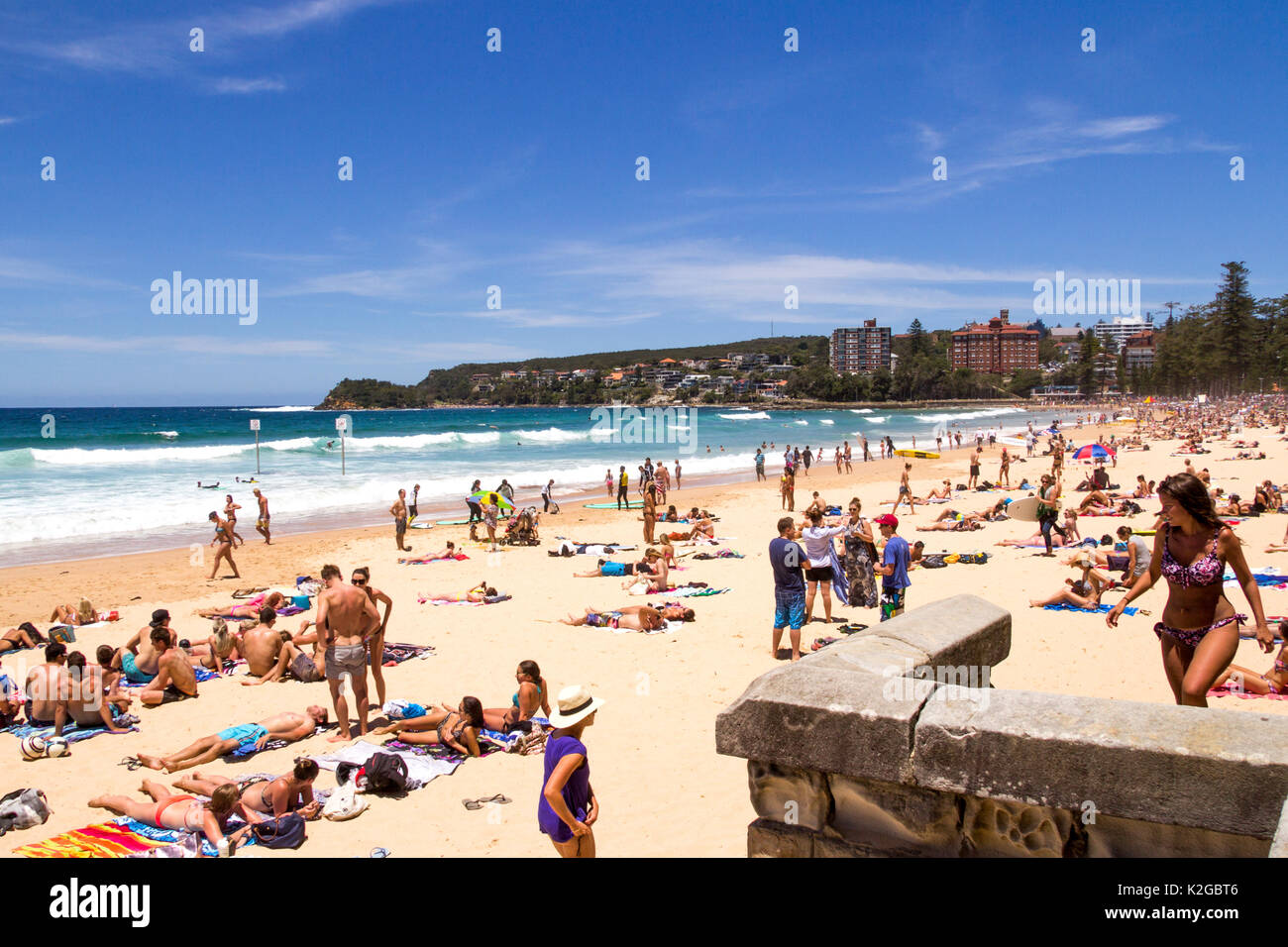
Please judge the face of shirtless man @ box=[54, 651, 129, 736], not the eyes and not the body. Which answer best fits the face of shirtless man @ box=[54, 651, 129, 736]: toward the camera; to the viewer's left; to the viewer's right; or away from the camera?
away from the camera

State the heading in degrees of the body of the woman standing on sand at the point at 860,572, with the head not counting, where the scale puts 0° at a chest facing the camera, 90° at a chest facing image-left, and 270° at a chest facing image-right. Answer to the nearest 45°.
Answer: approximately 45°

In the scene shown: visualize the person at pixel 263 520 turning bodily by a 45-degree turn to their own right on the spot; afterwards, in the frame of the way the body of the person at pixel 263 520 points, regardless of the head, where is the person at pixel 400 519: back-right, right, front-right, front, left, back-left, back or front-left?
back
